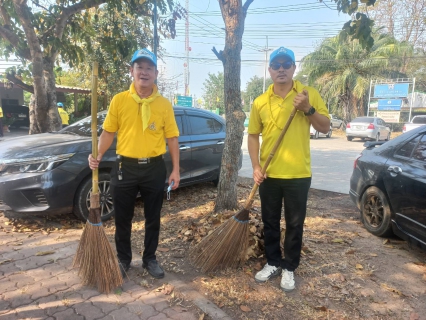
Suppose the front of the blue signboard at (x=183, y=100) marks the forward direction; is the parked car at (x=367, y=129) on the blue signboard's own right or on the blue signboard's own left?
on the blue signboard's own left

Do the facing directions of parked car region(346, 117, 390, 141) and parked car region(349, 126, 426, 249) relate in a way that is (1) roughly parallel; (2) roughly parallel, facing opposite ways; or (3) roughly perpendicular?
roughly perpendicular

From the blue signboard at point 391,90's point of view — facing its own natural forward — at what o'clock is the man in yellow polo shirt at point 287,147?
The man in yellow polo shirt is roughly at 12 o'clock from the blue signboard.

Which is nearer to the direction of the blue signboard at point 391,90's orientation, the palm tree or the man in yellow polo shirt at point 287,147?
the man in yellow polo shirt

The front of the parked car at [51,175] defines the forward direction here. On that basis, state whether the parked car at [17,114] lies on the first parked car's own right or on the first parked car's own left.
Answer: on the first parked car's own right

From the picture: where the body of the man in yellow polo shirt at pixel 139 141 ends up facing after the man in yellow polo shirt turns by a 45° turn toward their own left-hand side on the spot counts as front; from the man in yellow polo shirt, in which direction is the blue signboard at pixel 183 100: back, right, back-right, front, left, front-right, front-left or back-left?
back-left
